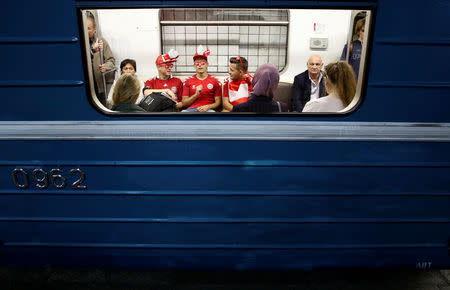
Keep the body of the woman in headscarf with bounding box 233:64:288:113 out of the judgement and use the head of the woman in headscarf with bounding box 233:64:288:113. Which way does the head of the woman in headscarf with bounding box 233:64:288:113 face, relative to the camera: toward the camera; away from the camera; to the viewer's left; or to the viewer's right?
away from the camera

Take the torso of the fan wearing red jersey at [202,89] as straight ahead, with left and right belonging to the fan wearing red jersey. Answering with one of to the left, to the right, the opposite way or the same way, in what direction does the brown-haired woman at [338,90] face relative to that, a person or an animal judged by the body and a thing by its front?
the opposite way

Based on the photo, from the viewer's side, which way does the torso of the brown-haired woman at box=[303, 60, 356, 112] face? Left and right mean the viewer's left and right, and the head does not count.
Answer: facing away from the viewer and to the left of the viewer

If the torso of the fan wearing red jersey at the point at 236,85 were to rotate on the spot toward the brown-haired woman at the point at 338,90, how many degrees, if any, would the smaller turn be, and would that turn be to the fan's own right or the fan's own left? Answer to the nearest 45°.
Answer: approximately 90° to the fan's own left

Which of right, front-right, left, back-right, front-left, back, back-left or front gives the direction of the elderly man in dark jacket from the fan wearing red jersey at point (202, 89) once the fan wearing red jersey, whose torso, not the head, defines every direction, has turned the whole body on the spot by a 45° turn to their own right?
back-left

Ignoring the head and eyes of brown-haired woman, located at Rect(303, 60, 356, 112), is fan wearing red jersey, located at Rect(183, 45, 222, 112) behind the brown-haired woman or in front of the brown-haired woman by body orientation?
in front

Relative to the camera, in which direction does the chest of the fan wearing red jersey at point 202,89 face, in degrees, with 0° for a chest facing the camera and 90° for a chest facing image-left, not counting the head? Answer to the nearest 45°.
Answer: approximately 0°

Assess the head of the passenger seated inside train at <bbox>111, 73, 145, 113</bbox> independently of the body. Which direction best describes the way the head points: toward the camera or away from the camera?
away from the camera

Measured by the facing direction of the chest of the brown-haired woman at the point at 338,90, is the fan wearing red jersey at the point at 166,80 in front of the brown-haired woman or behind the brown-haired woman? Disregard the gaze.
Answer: in front

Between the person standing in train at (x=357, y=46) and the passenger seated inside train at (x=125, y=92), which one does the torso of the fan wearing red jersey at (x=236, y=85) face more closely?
the passenger seated inside train

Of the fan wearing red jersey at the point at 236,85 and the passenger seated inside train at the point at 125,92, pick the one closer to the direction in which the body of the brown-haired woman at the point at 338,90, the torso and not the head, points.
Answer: the fan wearing red jersey

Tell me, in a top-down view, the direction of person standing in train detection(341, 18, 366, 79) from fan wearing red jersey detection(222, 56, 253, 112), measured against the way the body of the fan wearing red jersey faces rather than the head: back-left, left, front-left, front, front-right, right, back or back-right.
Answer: back-left
